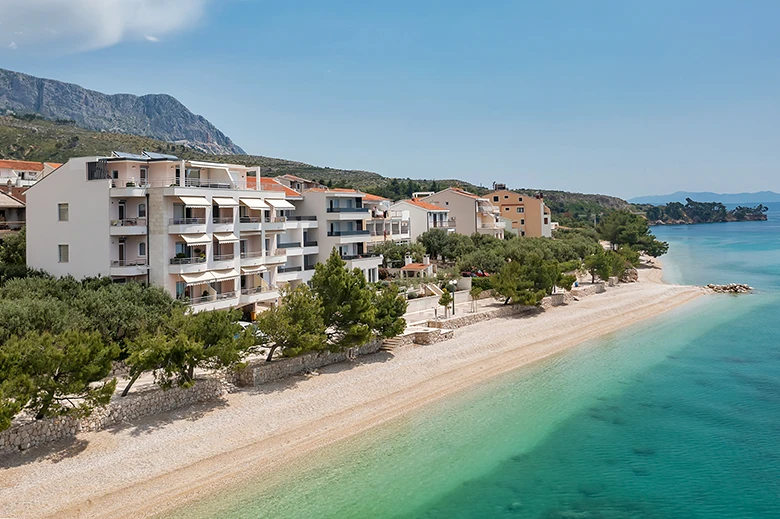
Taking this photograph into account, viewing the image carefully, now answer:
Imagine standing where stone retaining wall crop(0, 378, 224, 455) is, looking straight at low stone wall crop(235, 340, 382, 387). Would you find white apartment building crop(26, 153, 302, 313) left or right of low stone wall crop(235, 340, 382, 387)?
left

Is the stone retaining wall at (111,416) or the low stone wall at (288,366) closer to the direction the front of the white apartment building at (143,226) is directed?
the low stone wall

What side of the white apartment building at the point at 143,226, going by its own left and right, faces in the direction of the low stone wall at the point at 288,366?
front

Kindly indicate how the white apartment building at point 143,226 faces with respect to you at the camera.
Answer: facing the viewer and to the right of the viewer

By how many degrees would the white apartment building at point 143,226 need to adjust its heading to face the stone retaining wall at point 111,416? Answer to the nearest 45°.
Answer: approximately 45° to its right
